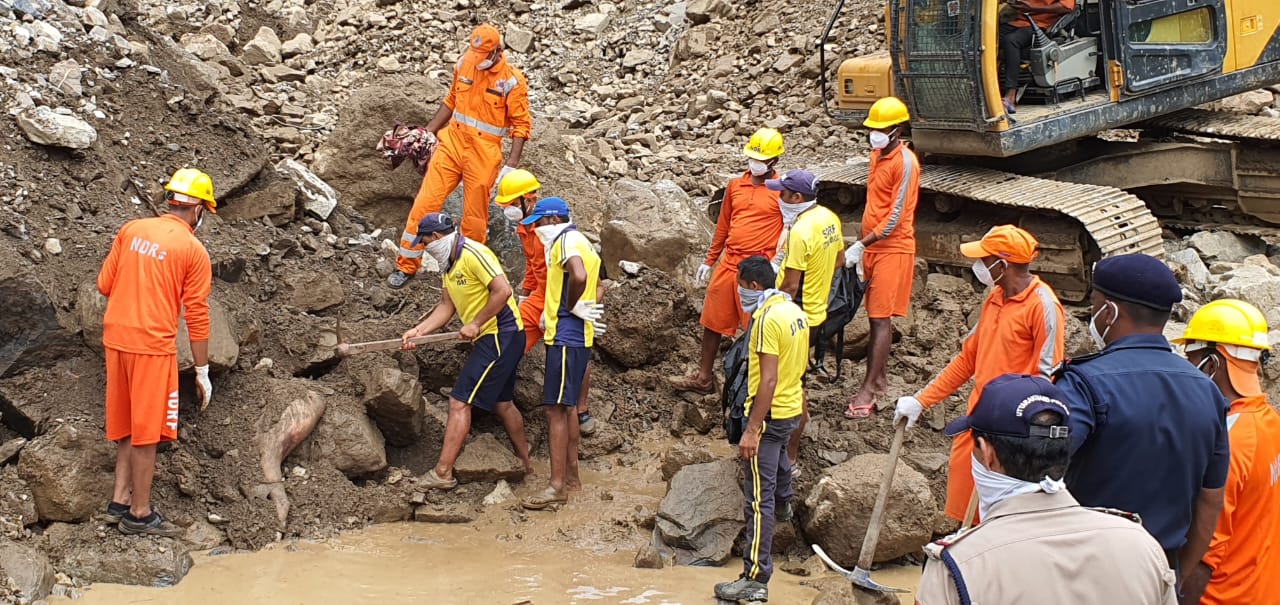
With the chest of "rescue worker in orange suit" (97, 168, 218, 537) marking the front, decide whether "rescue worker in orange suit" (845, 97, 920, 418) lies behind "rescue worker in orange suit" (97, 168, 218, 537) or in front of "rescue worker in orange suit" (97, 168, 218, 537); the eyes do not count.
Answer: in front

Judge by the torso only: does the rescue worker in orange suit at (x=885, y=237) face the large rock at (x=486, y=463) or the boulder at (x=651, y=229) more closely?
the large rock

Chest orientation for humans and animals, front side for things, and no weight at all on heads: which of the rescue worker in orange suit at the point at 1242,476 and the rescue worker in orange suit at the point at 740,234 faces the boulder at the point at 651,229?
the rescue worker in orange suit at the point at 1242,476

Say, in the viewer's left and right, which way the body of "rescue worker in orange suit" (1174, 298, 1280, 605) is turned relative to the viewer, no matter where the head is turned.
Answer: facing away from the viewer and to the left of the viewer

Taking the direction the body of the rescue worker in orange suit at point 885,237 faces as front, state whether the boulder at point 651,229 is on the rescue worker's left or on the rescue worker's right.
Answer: on the rescue worker's right

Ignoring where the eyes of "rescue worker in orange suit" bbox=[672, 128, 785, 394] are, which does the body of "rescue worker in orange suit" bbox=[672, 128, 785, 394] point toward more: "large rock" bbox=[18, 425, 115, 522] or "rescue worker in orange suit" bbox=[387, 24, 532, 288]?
the large rock

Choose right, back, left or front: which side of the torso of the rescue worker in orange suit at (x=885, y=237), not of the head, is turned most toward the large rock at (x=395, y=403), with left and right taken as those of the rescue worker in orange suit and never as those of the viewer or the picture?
front

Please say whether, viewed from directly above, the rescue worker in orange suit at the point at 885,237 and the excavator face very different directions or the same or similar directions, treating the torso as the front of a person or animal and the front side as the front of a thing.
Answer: same or similar directions

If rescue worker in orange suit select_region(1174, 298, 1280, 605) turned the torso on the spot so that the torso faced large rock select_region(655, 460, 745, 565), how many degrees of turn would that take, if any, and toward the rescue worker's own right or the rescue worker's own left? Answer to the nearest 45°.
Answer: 0° — they already face it

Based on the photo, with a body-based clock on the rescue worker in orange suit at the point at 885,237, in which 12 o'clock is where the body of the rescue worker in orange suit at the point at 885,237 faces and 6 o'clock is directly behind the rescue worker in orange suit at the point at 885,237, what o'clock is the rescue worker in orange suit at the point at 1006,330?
the rescue worker in orange suit at the point at 1006,330 is roughly at 10 o'clock from the rescue worker in orange suit at the point at 885,237.

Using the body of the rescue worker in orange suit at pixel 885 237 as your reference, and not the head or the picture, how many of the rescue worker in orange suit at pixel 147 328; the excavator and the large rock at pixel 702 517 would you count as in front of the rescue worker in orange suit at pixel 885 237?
2

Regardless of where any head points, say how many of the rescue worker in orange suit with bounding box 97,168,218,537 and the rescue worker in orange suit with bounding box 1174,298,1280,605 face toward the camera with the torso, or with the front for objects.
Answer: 0

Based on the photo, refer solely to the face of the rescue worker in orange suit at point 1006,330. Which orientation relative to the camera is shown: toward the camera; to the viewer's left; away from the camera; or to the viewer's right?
to the viewer's left

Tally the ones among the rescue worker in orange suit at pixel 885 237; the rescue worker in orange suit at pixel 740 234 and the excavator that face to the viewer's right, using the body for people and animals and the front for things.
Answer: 0

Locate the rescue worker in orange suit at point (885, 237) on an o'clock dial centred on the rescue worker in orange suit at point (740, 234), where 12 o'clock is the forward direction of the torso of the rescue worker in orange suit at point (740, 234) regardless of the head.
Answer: the rescue worker in orange suit at point (885, 237) is roughly at 8 o'clock from the rescue worker in orange suit at point (740, 234).

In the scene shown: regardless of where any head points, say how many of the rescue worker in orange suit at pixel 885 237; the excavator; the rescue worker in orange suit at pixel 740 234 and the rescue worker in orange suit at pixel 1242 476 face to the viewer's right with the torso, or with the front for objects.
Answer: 0
